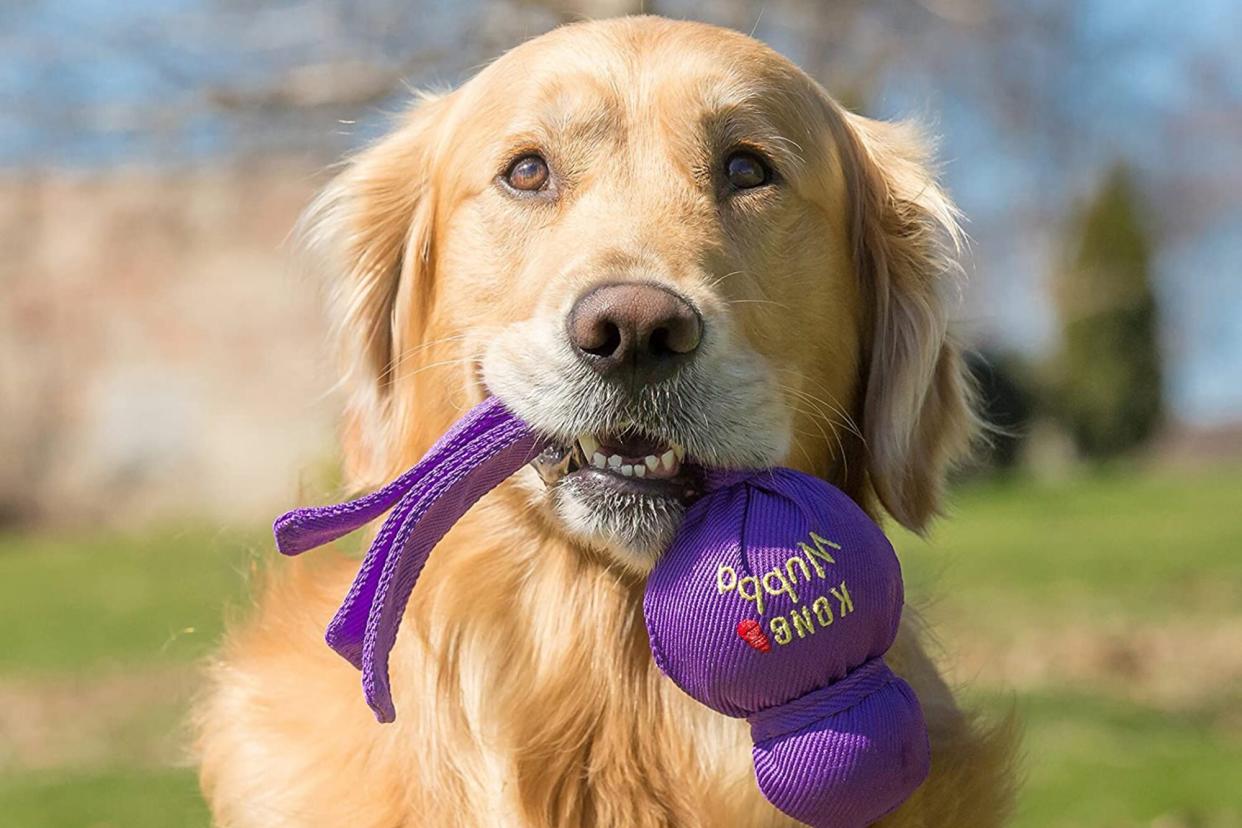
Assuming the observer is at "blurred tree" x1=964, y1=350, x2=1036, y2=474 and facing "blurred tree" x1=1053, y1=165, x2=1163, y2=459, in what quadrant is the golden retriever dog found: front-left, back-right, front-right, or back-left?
back-right

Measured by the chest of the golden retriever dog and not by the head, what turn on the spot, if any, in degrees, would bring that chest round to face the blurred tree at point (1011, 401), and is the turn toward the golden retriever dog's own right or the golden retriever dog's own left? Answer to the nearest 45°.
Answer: approximately 180°

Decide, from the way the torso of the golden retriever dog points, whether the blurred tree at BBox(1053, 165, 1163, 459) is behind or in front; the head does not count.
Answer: behind

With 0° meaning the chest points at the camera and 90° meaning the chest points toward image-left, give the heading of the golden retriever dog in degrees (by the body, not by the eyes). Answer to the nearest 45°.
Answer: approximately 0°
